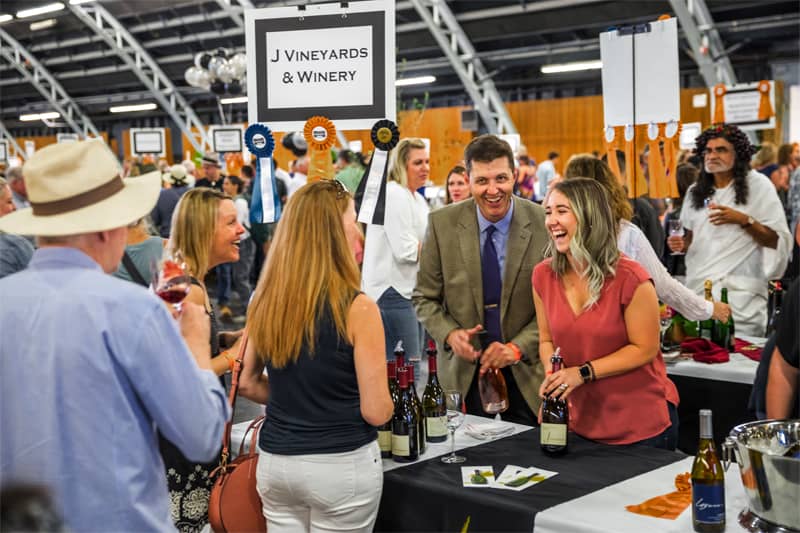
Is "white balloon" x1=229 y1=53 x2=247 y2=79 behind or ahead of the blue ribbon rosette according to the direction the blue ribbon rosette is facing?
behind

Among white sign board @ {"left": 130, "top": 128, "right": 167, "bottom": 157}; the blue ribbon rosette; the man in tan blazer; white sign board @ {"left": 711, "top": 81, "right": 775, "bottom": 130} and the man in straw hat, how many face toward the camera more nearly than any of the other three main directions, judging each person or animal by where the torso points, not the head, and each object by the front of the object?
4

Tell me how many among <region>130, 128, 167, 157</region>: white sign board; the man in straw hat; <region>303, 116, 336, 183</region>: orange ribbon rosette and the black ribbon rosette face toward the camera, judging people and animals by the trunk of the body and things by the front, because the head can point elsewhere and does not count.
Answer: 3

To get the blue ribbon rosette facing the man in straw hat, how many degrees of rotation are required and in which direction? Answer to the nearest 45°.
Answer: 0° — it already faces them

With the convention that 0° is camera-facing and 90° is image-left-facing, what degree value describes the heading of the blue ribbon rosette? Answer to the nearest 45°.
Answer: approximately 0°

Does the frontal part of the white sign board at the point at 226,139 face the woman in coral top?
yes

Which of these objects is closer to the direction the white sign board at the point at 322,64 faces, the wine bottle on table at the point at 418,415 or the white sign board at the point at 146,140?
the wine bottle on table
